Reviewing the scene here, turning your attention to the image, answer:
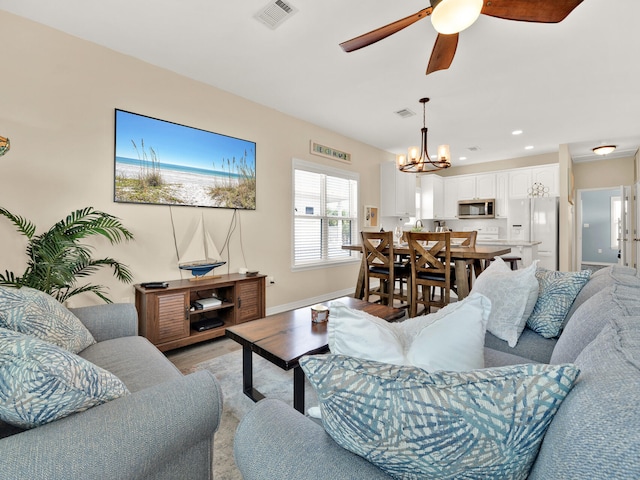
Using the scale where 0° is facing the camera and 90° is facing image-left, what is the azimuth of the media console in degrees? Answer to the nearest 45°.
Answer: approximately 315°

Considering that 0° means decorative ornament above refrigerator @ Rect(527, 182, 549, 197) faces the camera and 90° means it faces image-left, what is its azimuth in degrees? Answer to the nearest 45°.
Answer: approximately 0°

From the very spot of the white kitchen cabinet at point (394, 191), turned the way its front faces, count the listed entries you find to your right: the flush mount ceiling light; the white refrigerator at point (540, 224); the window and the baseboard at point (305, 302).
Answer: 2

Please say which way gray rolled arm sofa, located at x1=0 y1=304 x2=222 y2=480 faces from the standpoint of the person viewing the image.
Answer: facing away from the viewer and to the right of the viewer

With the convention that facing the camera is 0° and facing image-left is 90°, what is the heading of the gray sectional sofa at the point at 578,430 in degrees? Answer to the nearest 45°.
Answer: approximately 90°

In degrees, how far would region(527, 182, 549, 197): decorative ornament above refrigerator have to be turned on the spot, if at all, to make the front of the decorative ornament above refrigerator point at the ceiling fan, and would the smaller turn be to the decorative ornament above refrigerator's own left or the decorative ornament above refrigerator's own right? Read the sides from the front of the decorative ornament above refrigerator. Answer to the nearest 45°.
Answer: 0° — it already faces it

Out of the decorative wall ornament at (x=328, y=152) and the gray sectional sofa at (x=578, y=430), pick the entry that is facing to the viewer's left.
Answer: the gray sectional sofa

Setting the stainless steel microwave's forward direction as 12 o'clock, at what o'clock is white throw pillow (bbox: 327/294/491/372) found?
The white throw pillow is roughly at 12 o'clock from the stainless steel microwave.

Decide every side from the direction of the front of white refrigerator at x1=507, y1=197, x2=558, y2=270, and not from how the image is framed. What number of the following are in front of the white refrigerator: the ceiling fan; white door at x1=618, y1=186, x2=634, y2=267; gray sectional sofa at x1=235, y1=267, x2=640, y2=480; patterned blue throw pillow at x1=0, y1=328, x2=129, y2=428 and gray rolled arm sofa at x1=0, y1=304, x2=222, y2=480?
4

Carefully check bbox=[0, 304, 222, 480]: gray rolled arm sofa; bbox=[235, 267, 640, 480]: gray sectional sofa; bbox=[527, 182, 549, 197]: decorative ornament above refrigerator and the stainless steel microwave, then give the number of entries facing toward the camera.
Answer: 2

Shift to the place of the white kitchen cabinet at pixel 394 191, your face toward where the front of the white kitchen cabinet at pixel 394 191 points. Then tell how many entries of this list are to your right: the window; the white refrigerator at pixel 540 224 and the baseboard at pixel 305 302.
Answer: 2

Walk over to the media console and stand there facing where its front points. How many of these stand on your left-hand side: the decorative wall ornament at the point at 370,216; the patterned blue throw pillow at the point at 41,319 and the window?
2

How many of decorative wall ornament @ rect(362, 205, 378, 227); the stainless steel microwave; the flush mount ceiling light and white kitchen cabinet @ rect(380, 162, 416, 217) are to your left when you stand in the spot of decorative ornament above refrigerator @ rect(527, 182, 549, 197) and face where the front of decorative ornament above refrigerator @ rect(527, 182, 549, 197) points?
1

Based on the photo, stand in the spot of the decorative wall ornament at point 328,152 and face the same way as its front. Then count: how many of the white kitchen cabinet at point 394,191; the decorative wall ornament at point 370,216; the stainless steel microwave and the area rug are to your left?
3

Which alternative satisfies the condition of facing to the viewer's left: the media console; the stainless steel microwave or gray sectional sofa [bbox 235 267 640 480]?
the gray sectional sofa

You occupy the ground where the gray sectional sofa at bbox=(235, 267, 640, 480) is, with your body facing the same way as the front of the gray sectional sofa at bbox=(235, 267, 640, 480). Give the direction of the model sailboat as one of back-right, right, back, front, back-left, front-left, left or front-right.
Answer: front-right
